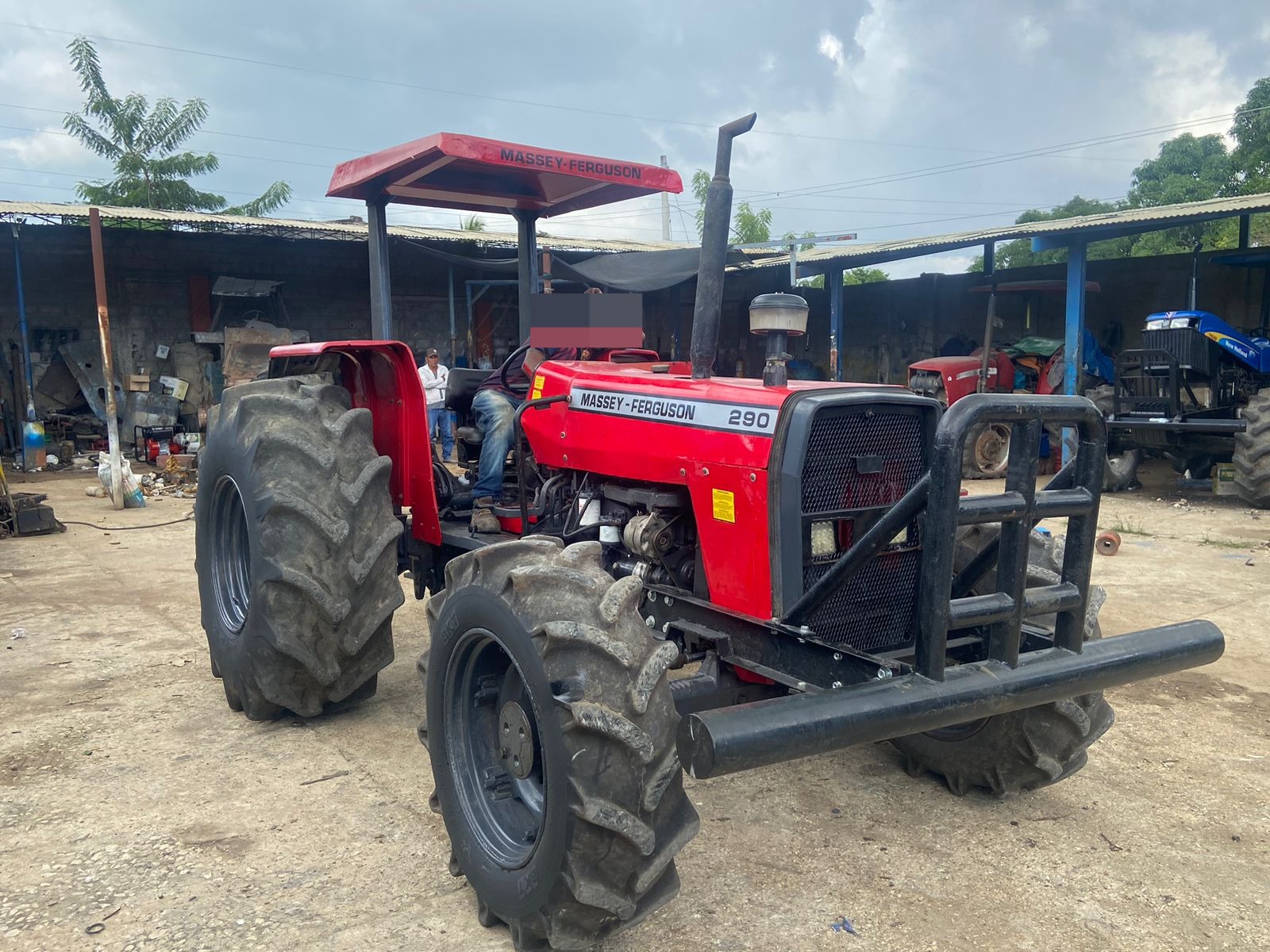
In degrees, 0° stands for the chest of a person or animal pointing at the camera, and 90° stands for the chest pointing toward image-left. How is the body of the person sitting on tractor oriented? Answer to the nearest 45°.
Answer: approximately 315°

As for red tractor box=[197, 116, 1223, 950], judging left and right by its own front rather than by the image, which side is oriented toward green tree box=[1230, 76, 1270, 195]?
left

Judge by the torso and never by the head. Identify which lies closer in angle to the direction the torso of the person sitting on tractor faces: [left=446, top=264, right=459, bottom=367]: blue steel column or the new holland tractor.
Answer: the new holland tractor

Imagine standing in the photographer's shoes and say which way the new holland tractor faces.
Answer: facing the viewer and to the left of the viewer

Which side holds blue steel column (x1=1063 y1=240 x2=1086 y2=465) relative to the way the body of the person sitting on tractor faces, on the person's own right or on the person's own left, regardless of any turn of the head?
on the person's own left

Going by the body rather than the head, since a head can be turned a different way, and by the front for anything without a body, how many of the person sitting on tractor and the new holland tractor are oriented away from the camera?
0

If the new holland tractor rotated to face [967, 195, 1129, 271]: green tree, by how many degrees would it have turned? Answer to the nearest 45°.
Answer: approximately 135° to its right

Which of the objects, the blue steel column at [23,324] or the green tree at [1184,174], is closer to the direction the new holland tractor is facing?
the blue steel column

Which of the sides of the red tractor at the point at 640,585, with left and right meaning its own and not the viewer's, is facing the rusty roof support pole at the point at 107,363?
back

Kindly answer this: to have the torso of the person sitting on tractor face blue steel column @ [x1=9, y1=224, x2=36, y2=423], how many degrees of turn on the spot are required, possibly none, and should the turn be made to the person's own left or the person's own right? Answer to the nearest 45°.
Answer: approximately 180°

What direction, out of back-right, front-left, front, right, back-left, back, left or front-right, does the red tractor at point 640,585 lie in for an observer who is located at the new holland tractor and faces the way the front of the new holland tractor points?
front-left

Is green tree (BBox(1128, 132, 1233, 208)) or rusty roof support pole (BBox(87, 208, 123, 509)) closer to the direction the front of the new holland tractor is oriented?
the rusty roof support pole

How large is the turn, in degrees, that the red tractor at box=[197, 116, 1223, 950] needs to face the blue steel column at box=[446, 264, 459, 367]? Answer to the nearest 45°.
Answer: approximately 135° to its left

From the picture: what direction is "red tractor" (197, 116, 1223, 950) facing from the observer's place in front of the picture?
facing the viewer and to the right of the viewer

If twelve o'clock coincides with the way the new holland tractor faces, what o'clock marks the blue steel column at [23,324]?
The blue steel column is roughly at 1 o'clock from the new holland tractor.

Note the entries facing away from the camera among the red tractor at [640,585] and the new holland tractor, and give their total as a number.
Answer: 0

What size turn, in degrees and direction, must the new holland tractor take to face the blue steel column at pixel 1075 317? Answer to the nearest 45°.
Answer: approximately 90° to its right
